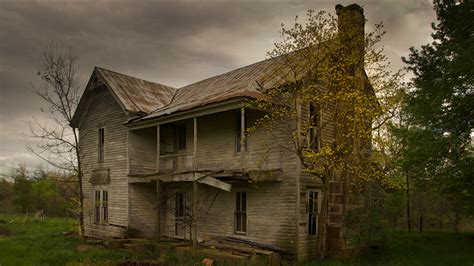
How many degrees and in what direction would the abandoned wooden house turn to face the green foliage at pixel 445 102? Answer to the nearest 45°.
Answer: approximately 135° to its left

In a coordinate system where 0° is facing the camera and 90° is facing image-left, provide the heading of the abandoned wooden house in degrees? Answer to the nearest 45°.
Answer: approximately 45°

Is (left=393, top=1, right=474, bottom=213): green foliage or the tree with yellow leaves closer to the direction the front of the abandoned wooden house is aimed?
the tree with yellow leaves

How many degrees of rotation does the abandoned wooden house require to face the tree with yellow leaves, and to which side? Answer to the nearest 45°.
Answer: approximately 90° to its left
